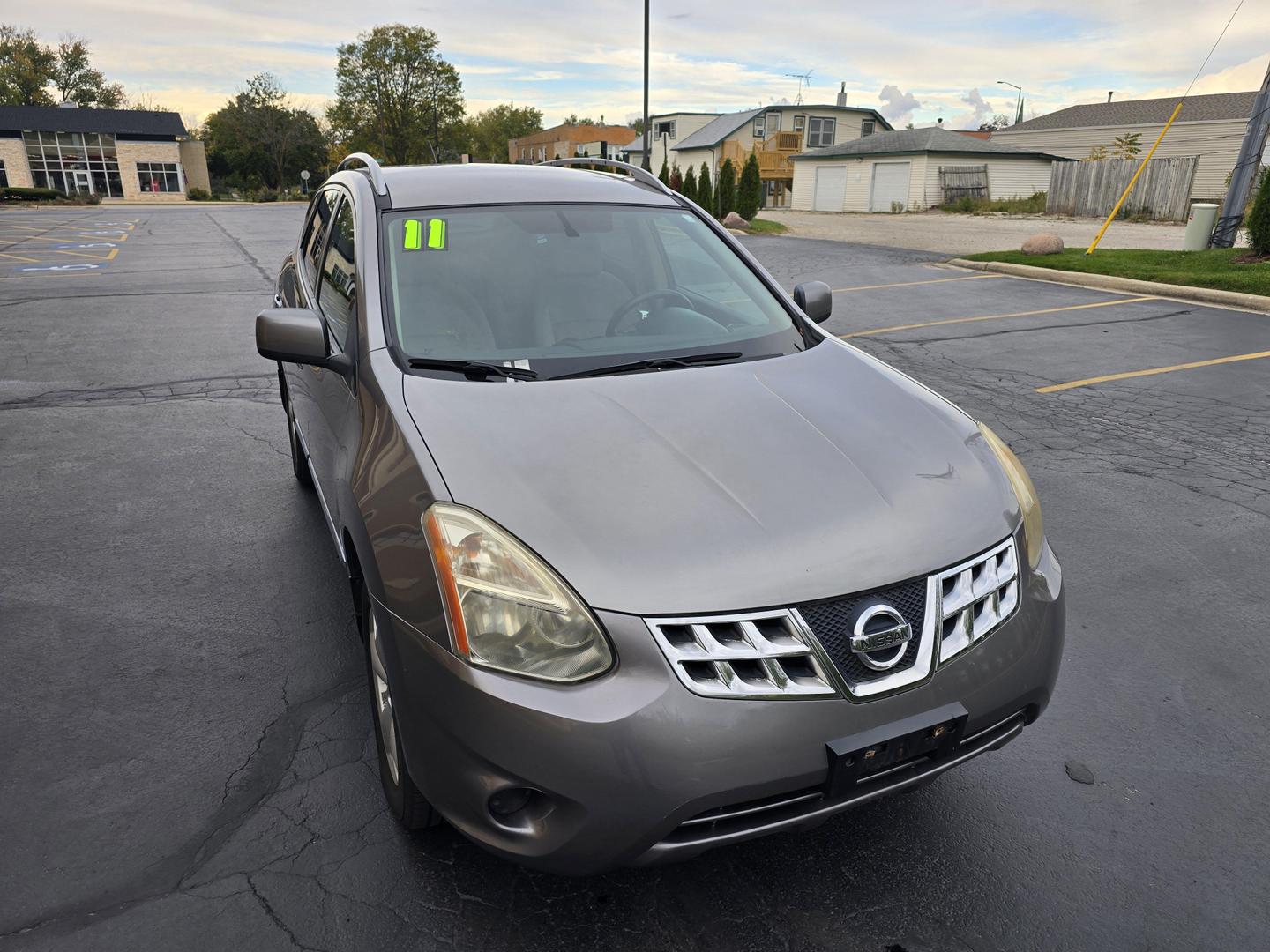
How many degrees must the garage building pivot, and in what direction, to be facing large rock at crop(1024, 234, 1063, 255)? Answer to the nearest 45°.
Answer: approximately 45° to its left

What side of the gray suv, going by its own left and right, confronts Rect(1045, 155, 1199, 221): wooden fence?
left

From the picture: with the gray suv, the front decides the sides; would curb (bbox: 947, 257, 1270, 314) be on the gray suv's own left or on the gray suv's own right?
on the gray suv's own left

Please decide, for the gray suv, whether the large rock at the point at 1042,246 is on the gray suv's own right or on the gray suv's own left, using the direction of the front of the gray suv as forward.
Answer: on the gray suv's own left

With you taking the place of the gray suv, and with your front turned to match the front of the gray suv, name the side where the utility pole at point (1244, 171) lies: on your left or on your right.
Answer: on your left

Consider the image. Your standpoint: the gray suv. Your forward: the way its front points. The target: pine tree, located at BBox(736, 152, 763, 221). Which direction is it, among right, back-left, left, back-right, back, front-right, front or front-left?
back-left

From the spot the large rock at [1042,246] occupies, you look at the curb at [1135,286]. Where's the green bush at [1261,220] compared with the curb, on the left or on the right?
left

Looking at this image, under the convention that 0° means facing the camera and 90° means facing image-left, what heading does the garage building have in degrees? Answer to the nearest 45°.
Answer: approximately 45°

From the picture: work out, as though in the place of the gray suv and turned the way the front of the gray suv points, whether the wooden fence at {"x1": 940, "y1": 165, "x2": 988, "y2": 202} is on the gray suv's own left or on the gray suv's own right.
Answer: on the gray suv's own left

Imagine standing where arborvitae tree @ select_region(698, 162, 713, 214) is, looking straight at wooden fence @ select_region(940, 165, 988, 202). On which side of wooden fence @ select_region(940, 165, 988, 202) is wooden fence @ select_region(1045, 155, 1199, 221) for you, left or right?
right
